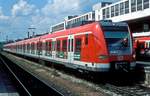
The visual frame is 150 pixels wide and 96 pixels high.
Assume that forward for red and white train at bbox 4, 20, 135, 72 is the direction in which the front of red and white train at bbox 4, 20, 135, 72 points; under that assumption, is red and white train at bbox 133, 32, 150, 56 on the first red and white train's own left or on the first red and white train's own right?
on the first red and white train's own left

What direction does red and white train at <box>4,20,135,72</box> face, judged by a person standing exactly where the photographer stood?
facing the viewer and to the right of the viewer
